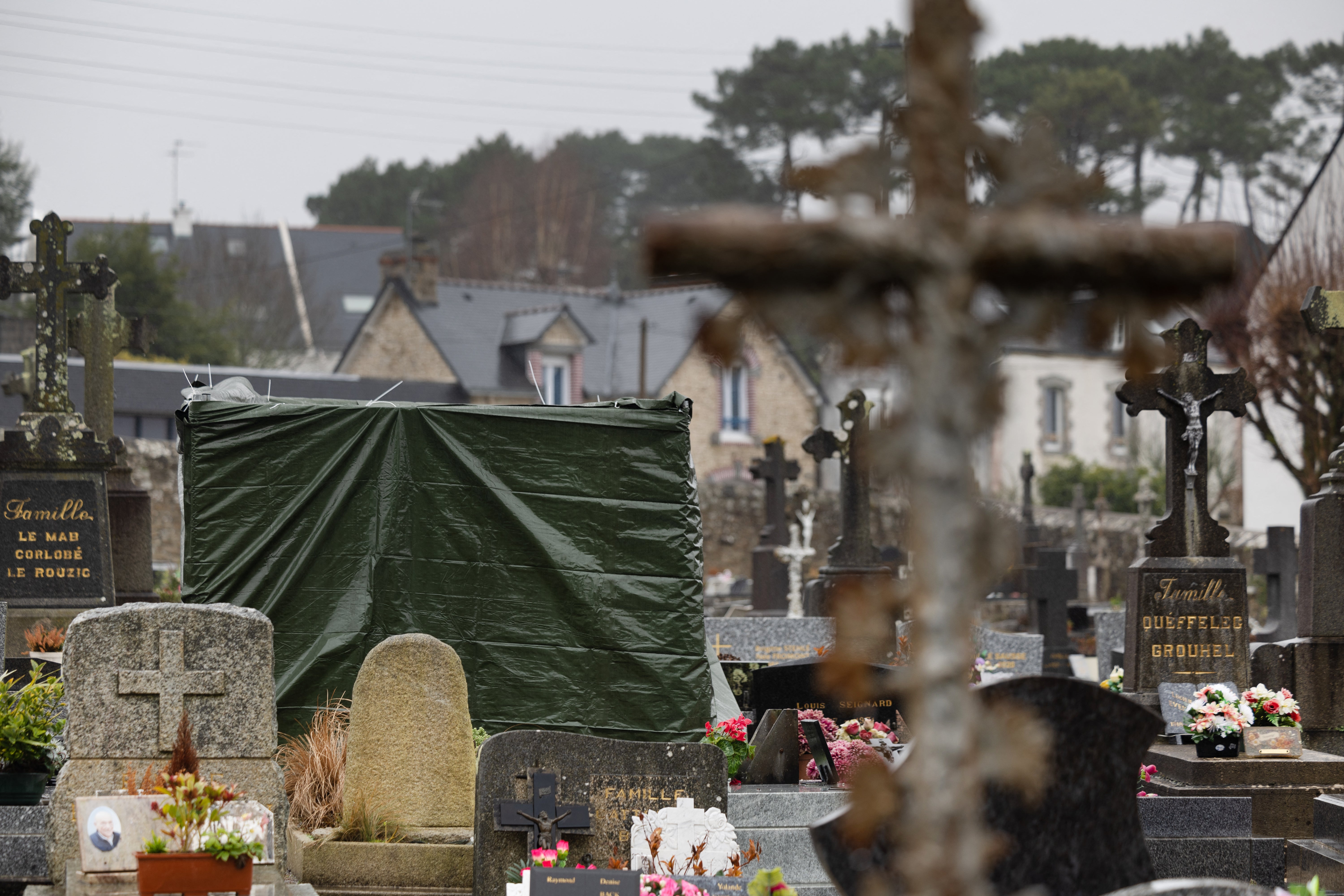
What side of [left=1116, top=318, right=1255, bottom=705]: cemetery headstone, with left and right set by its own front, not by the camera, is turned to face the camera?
front

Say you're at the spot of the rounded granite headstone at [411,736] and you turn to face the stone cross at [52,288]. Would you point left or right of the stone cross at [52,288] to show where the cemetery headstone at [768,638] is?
right

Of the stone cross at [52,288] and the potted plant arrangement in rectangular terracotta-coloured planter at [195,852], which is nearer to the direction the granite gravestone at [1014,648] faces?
the potted plant arrangement in rectangular terracotta-coloured planter

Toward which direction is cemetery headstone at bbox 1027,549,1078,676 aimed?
toward the camera

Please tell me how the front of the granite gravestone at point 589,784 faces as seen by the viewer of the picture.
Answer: facing the viewer

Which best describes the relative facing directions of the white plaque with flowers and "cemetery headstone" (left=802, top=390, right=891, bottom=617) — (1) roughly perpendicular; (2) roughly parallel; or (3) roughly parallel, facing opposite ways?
roughly parallel

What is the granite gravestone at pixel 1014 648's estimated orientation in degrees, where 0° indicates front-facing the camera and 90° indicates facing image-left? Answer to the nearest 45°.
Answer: approximately 0°

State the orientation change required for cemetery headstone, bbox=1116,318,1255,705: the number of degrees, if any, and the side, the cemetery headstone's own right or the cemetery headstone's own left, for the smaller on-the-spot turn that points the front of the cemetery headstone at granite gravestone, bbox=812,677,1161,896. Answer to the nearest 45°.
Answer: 0° — it already faces it

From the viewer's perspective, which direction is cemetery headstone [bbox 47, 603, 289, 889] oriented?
toward the camera

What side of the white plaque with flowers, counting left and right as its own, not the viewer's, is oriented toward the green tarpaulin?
back

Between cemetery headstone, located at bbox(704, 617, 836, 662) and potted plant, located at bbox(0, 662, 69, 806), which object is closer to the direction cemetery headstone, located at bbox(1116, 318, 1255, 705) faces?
the potted plant
